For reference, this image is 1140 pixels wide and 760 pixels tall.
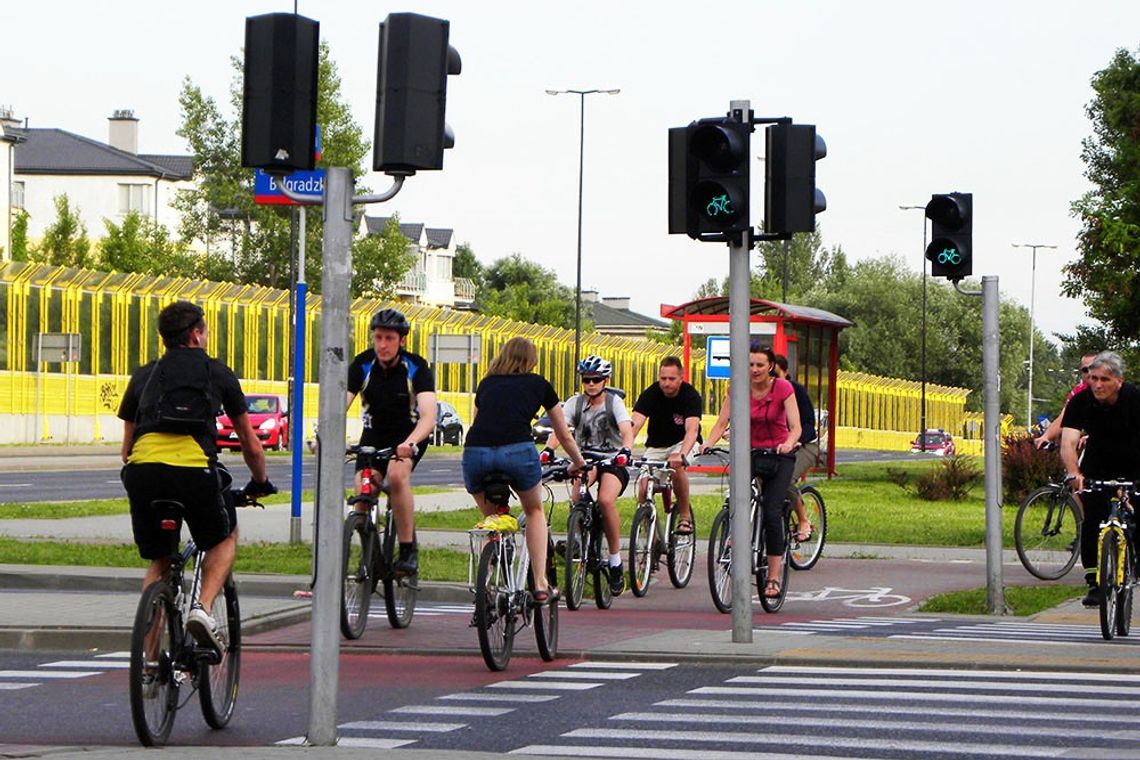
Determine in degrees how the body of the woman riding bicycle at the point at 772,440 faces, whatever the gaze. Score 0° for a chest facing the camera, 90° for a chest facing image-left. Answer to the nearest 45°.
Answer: approximately 45°

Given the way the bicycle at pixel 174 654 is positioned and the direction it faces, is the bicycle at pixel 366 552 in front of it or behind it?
in front

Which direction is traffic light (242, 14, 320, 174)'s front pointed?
away from the camera

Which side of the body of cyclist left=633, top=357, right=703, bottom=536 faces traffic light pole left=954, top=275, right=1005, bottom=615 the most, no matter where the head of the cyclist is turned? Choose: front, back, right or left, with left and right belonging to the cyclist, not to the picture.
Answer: left

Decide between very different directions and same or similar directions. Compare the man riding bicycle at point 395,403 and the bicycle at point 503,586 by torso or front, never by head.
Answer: very different directions

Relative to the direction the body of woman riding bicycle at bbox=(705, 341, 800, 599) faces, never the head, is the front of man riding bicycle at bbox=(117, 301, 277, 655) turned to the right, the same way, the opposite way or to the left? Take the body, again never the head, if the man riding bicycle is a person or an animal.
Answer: the opposite way

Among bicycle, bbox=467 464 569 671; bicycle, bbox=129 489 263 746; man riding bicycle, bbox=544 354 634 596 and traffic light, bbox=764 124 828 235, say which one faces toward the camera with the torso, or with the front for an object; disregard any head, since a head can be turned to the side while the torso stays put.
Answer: the man riding bicycle
